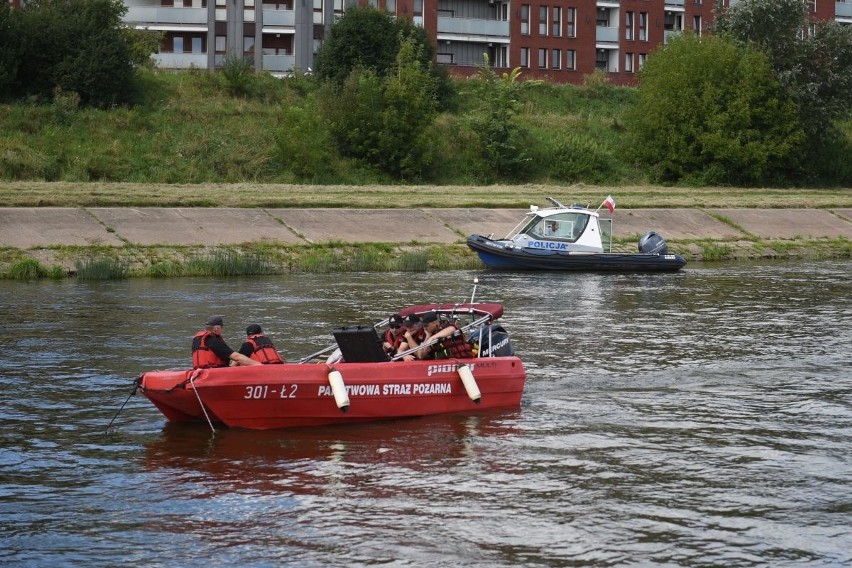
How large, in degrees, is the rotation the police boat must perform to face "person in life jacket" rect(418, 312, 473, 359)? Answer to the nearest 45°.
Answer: approximately 90° to its left

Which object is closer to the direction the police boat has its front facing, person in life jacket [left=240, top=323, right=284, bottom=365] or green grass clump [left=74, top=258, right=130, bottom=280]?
the green grass clump

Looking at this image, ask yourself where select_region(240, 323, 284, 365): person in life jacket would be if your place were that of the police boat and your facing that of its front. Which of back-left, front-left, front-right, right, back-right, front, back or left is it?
left

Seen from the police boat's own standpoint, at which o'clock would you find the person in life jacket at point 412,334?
The person in life jacket is roughly at 9 o'clock from the police boat.

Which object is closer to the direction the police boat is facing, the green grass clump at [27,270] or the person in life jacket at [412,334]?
the green grass clump

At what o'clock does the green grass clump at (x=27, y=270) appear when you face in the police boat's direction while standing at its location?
The green grass clump is roughly at 11 o'clock from the police boat.

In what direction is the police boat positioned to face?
to the viewer's left

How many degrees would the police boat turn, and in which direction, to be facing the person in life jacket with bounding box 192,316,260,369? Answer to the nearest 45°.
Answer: approximately 90° to its left

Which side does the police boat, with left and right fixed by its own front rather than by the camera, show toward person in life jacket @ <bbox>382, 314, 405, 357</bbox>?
left

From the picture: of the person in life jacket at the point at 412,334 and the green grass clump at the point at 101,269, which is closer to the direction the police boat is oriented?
the green grass clump

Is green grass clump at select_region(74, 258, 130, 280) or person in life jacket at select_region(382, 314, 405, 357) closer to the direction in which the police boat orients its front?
the green grass clump

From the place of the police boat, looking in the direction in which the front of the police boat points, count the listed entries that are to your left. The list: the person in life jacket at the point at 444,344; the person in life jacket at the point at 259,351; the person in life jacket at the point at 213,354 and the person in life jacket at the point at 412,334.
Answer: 4

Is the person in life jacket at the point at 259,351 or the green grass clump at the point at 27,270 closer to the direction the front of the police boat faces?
the green grass clump

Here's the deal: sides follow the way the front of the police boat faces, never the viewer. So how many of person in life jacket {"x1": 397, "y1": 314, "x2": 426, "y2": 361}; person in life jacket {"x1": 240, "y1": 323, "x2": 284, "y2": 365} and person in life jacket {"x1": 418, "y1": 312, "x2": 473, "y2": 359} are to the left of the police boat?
3
